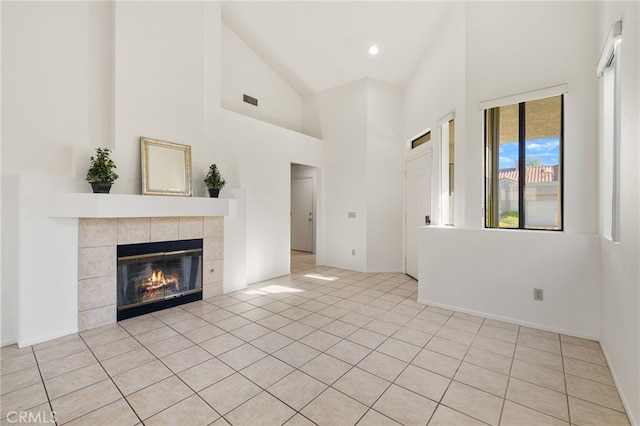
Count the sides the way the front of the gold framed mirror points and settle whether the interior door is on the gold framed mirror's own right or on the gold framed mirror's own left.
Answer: on the gold framed mirror's own left

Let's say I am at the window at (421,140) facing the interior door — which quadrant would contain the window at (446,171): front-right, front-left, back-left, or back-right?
back-left

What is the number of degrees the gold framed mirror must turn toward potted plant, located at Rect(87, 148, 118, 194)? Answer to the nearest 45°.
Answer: approximately 90° to its right

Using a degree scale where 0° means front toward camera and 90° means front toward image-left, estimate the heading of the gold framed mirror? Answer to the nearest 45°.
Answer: approximately 315°

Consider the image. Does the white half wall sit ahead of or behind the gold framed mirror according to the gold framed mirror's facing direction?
ahead

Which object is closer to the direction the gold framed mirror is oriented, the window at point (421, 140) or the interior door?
the window

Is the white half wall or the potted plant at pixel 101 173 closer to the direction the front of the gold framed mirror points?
the white half wall

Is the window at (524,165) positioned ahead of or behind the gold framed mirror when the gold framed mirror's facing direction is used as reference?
ahead

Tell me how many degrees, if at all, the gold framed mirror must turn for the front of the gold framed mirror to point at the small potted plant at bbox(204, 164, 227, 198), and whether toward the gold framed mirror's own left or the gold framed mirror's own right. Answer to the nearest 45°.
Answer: approximately 45° to the gold framed mirror's own left
